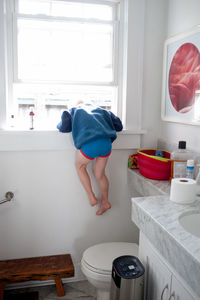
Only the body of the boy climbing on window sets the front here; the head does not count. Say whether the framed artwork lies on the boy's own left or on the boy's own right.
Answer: on the boy's own right

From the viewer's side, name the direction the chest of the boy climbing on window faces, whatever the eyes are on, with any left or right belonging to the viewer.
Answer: facing away from the viewer

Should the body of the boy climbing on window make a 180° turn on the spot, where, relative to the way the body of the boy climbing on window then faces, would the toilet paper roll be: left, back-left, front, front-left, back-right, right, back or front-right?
front-left

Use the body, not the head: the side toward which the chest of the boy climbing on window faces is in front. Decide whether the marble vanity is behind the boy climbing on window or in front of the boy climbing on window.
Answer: behind

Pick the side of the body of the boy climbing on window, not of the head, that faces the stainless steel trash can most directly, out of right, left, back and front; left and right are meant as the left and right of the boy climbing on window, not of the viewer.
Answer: back

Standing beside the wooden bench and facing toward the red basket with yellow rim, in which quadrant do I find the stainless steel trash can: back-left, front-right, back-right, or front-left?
front-right

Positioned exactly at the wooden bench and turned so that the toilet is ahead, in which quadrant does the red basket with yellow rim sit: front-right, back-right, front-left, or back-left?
front-left
